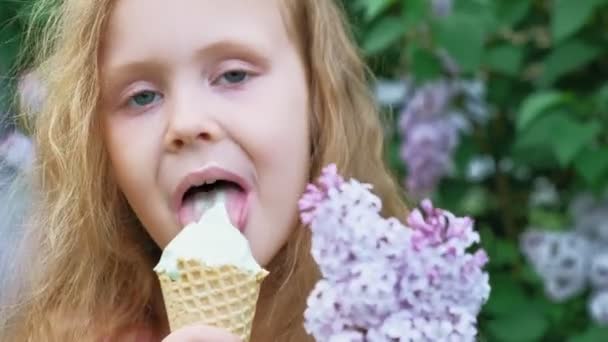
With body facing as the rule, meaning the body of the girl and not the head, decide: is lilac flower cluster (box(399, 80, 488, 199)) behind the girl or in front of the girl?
behind

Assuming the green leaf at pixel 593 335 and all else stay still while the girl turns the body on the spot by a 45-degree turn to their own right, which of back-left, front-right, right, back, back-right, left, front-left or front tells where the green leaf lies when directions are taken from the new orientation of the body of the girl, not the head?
back

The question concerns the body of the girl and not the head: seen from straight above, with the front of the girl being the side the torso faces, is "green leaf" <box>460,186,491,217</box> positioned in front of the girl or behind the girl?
behind

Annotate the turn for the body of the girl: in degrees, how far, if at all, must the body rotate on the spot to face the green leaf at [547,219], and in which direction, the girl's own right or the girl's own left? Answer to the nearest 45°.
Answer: approximately 135° to the girl's own left

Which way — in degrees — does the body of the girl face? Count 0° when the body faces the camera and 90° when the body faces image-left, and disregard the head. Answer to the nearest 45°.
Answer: approximately 0°

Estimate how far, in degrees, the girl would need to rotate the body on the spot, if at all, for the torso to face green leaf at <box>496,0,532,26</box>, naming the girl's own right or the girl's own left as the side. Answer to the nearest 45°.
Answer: approximately 135° to the girl's own left
